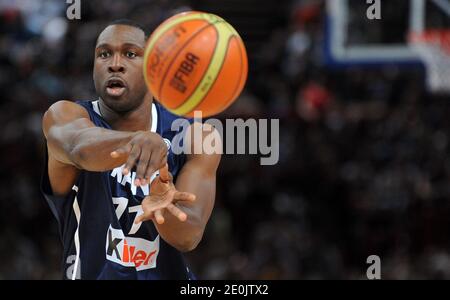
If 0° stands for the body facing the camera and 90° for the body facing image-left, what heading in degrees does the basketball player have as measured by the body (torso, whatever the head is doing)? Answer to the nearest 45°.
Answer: approximately 0°
